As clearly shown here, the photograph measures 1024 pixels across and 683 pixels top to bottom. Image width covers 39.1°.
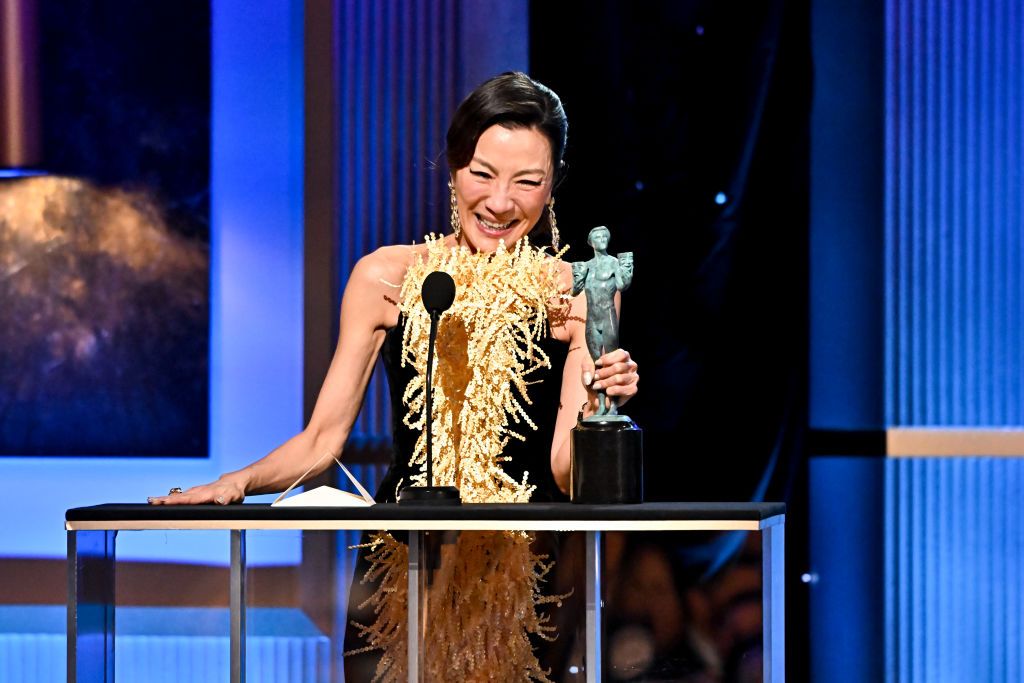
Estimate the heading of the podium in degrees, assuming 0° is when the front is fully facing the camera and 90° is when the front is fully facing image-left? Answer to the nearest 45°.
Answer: approximately 0°

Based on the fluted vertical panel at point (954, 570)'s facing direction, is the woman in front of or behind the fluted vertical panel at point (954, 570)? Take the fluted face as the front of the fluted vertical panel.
in front

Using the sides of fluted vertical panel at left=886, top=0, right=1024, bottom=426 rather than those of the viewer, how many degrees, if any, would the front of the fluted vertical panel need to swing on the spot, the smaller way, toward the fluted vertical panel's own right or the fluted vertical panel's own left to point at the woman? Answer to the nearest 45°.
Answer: approximately 45° to the fluted vertical panel's own right

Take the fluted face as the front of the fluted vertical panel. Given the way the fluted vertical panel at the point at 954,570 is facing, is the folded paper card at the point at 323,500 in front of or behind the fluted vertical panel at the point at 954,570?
in front

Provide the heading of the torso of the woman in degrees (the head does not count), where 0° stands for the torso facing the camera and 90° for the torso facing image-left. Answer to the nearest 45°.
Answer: approximately 0°

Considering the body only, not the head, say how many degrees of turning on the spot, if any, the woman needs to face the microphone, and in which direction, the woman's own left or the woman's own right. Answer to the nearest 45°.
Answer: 0° — they already face it
